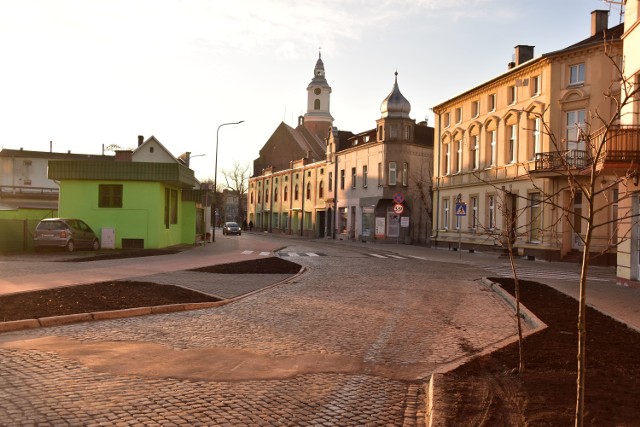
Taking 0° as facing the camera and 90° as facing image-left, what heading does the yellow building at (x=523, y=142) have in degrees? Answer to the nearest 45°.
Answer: approximately 45°

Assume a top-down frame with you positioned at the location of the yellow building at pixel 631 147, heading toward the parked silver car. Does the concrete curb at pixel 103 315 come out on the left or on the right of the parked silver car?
left

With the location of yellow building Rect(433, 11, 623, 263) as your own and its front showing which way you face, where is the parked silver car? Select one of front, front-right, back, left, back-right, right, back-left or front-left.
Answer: front

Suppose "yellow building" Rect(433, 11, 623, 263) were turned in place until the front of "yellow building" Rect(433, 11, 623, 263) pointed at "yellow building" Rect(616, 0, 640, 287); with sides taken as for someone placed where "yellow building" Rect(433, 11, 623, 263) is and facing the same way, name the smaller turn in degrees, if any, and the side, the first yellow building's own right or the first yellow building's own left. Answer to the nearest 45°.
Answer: approximately 45° to the first yellow building's own left

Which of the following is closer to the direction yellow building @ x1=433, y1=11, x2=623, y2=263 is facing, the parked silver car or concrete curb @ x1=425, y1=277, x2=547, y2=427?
the parked silver car

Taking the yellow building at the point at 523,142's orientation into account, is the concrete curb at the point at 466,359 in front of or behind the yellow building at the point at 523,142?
in front

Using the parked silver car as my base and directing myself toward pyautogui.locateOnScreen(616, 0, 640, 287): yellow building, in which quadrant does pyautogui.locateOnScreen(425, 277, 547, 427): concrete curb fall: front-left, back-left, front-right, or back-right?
front-right

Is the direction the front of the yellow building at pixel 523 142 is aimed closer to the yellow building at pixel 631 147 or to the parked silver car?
the parked silver car

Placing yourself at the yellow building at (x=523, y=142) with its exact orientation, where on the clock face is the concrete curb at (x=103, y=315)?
The concrete curb is roughly at 11 o'clock from the yellow building.
